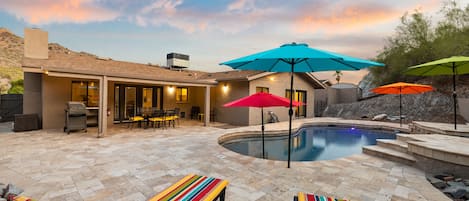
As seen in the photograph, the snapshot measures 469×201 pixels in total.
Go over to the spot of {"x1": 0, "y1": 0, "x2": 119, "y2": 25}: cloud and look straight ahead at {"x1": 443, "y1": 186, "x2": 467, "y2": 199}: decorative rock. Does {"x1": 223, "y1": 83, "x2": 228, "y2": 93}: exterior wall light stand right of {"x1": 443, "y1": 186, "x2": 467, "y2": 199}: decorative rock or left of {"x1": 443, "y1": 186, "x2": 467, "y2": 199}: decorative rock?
left

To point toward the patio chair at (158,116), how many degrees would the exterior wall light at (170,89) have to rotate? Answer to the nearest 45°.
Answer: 0° — it already faces it

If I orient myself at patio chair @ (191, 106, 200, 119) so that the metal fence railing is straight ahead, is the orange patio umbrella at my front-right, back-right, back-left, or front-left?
back-left

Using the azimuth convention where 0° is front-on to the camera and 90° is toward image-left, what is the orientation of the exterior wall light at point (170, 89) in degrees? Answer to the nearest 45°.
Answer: approximately 0°

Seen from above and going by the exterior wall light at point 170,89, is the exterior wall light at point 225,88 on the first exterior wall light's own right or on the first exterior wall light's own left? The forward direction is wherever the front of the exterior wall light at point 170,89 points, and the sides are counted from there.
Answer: on the first exterior wall light's own left

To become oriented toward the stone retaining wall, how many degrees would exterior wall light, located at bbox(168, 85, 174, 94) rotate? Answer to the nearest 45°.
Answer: approximately 90° to its left

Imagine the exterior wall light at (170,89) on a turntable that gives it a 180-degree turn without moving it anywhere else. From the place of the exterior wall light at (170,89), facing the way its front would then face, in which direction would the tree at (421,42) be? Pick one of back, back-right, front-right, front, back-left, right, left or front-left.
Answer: right

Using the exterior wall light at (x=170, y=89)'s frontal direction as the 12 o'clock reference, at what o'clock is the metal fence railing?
The metal fence railing is roughly at 3 o'clock from the exterior wall light.

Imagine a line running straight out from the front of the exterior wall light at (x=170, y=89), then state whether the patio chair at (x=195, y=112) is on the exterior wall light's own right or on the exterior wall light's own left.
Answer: on the exterior wall light's own left
